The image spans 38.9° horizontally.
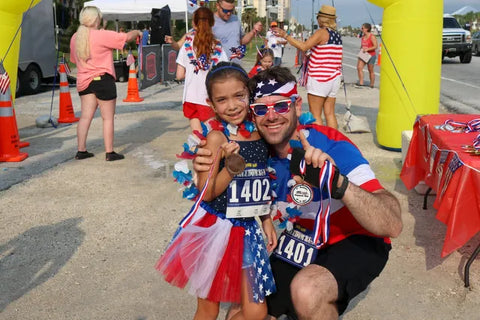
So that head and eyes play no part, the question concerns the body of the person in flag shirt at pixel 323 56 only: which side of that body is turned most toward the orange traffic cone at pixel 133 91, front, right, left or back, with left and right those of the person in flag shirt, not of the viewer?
front

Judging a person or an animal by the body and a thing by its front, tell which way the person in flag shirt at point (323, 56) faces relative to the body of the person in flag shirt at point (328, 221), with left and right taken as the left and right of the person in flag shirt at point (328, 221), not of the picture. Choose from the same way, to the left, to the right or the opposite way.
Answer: to the right

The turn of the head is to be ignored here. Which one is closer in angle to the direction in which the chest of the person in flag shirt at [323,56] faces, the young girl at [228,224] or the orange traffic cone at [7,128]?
the orange traffic cone

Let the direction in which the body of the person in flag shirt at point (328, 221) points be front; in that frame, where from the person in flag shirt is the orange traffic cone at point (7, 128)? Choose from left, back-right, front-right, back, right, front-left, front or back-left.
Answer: right

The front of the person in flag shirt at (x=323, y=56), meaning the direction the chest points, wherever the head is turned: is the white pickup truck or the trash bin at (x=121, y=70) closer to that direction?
the trash bin

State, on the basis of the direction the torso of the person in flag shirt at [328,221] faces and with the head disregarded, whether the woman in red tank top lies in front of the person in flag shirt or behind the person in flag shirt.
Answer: behind

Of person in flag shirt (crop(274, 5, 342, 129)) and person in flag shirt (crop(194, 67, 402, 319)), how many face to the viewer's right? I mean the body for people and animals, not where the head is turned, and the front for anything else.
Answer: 0

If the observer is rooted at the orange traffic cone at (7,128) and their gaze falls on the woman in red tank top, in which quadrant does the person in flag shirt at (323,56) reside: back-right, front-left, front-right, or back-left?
front-right

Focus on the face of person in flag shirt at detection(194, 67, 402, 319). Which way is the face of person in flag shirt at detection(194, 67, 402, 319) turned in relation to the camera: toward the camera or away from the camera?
toward the camera

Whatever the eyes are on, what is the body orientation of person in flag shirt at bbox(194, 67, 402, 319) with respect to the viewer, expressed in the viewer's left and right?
facing the viewer and to the left of the viewer

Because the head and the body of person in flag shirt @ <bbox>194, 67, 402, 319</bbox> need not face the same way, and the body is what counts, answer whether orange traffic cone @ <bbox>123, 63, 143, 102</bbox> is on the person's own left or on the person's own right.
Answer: on the person's own right

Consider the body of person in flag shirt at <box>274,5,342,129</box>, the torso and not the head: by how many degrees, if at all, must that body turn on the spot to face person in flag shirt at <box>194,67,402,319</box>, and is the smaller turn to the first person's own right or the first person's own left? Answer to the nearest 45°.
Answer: approximately 135° to the first person's own left

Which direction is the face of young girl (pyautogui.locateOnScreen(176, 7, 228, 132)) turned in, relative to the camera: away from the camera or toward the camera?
away from the camera

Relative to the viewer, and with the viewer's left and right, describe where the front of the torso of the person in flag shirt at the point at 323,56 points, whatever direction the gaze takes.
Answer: facing away from the viewer and to the left of the viewer

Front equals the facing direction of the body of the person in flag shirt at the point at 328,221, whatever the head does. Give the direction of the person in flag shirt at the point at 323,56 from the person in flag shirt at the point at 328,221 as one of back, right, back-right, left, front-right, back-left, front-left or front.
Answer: back-right

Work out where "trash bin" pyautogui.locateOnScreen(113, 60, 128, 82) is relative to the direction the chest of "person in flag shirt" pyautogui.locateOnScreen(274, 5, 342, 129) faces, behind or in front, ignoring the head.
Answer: in front
